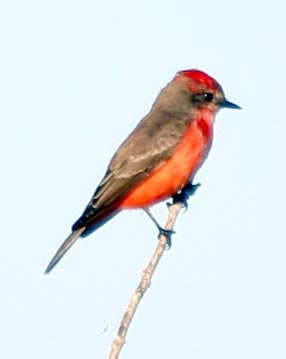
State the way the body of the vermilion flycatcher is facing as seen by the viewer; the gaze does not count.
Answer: to the viewer's right
